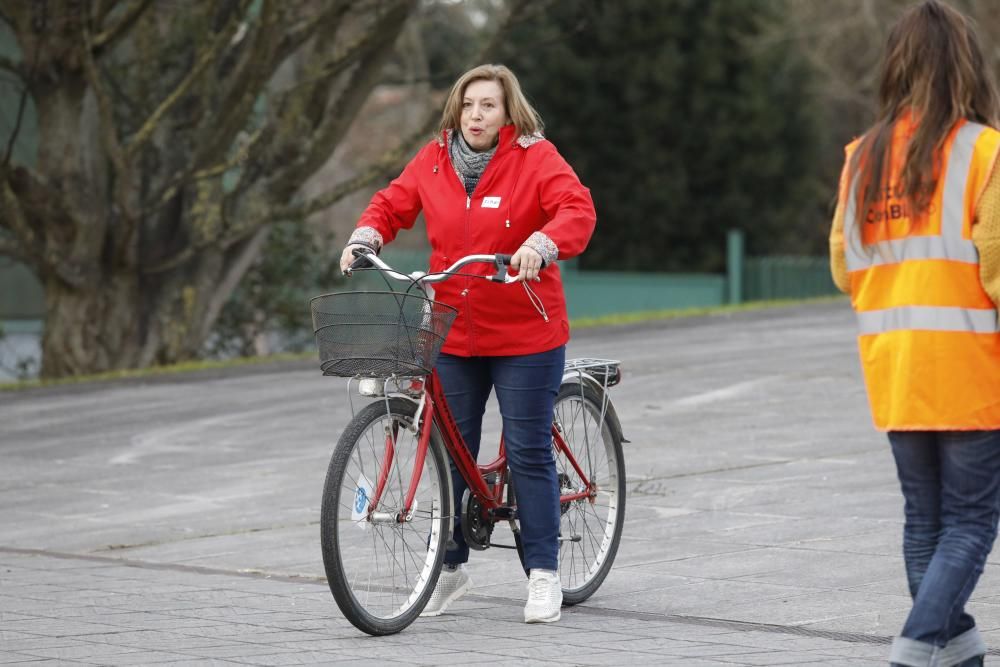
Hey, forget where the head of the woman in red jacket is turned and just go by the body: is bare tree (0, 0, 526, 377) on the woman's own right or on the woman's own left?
on the woman's own right

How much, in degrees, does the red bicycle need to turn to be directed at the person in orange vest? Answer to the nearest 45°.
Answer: approximately 90° to its left

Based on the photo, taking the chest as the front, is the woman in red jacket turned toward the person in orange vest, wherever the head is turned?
no

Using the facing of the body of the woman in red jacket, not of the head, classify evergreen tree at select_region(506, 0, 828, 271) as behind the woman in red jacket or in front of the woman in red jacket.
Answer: behind

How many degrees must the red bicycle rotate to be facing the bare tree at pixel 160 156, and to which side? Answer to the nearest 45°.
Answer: approximately 135° to its right

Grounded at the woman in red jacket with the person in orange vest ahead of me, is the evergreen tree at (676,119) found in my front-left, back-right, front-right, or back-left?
back-left

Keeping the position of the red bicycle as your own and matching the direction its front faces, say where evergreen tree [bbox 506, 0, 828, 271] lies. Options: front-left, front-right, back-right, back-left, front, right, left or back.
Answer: back-right

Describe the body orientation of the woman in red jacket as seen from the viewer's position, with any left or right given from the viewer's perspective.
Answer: facing the viewer and to the left of the viewer
